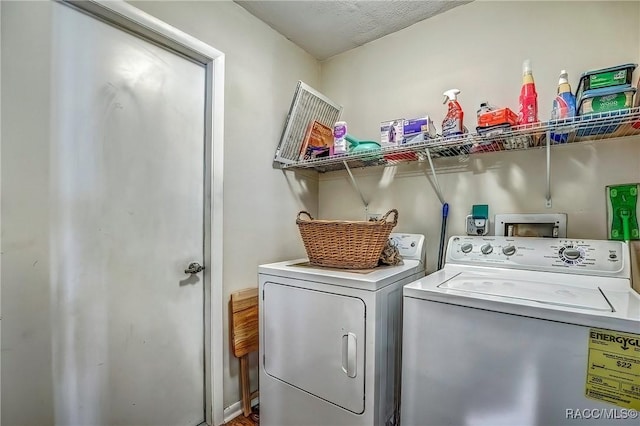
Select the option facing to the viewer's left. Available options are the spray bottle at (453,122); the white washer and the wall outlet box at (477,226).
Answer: the spray bottle

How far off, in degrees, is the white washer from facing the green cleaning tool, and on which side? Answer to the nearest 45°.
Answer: approximately 135° to its left

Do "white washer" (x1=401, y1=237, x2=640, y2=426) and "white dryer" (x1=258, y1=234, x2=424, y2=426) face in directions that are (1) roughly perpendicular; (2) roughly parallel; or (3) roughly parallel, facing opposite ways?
roughly parallel

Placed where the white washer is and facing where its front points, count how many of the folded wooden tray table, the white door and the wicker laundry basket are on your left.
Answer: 0

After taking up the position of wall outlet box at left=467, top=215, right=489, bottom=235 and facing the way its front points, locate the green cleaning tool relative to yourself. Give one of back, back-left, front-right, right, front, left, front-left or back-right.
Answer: left

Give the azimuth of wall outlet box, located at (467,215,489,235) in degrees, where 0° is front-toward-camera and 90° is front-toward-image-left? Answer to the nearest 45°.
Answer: approximately 0°

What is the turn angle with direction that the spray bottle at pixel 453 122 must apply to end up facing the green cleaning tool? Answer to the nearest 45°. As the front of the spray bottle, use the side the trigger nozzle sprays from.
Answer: approximately 180°

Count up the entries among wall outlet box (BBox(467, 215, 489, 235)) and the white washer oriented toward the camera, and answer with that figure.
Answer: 2

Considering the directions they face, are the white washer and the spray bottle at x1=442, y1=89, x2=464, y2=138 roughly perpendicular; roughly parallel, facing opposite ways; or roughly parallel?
roughly perpendicular

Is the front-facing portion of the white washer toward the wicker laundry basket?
no

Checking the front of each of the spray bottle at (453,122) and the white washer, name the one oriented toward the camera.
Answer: the white washer

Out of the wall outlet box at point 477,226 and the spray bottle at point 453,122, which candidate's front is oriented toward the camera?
the wall outlet box

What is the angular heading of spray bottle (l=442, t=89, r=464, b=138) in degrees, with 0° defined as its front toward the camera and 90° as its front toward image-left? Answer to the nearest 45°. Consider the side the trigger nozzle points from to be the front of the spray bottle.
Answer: approximately 90°

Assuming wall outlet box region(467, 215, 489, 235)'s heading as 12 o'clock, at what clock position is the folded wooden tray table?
The folded wooden tray table is roughly at 2 o'clock from the wall outlet box.

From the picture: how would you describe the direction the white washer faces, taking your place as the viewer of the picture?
facing the viewer
